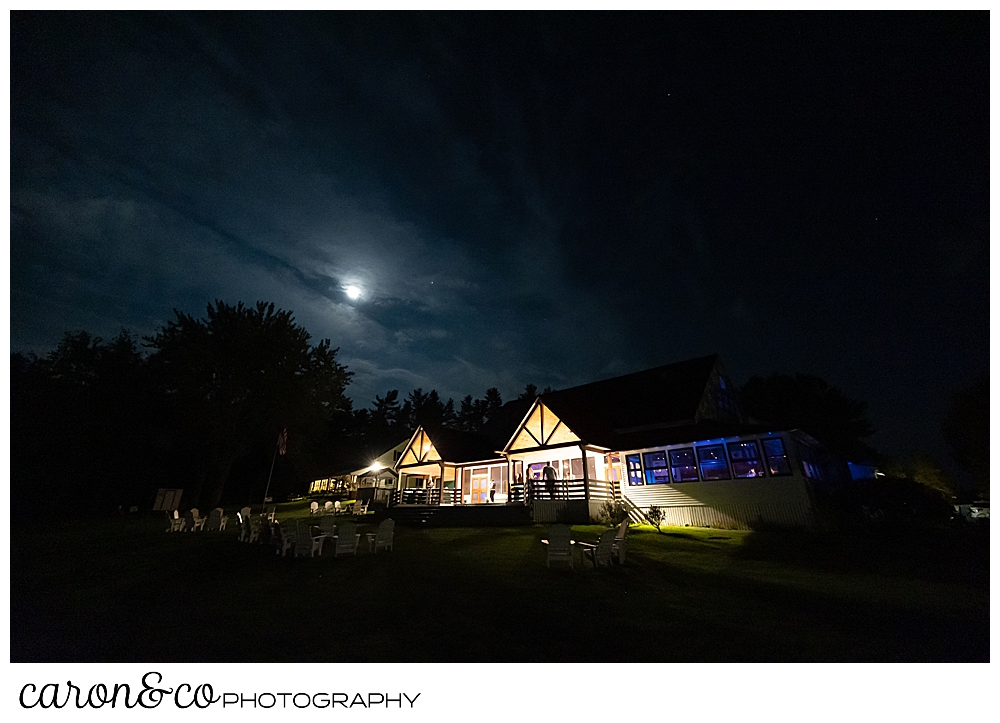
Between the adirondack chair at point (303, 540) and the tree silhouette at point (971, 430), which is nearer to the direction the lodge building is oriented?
the adirondack chair

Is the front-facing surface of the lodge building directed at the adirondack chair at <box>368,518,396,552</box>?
yes

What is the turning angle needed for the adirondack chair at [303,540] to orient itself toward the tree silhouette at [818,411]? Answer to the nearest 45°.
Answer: approximately 45° to its right

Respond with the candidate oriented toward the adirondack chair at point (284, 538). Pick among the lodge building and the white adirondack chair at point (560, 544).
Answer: the lodge building

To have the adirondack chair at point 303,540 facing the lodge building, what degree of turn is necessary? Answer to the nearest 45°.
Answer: approximately 45° to its right

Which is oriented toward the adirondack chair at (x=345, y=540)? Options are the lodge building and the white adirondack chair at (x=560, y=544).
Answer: the lodge building

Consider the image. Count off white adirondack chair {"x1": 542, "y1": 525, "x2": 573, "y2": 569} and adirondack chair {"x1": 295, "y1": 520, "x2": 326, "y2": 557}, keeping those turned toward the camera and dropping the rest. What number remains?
1

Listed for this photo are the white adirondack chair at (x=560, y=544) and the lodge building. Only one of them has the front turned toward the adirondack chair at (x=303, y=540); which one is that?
the lodge building

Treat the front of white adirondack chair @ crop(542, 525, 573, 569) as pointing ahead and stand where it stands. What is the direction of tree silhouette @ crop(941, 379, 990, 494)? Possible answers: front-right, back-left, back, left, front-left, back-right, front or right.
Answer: back-left

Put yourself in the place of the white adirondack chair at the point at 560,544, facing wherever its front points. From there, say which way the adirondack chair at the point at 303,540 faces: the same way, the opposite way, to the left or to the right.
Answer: the opposite way

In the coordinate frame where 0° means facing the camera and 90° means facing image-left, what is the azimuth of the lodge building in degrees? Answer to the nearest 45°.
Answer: approximately 45°

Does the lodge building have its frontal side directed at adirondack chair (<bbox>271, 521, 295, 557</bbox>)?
yes
